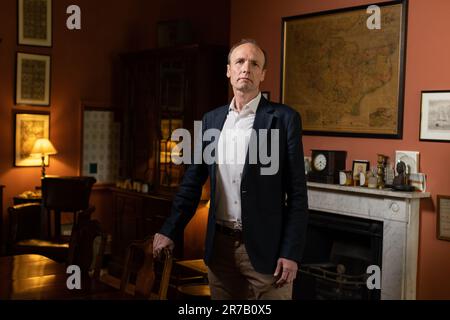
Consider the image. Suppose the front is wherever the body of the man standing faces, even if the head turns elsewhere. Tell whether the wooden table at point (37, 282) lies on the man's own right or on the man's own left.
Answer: on the man's own right

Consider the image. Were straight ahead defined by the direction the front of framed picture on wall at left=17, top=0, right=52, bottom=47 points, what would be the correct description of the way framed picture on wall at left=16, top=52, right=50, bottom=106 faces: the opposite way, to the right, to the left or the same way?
the same way

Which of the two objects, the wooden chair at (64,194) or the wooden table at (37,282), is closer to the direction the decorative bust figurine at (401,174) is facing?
the wooden table

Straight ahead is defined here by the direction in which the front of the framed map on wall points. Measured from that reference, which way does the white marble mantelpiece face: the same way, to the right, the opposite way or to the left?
the same way

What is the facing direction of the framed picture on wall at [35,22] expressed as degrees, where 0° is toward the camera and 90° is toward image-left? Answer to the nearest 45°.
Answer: approximately 315°

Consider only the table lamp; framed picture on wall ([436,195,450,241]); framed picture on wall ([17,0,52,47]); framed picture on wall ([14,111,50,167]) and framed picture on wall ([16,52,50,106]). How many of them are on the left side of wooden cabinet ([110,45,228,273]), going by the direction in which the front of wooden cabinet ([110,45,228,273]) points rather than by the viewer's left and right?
1

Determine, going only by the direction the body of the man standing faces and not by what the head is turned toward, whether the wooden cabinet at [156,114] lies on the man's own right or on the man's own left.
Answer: on the man's own right

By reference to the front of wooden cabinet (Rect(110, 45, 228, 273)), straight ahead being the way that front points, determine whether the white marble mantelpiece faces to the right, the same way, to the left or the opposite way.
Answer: the same way

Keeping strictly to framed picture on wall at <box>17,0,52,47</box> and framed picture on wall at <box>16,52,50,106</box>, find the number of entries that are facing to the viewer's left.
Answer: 0

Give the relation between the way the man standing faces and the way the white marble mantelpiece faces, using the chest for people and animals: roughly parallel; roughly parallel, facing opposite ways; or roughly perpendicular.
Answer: roughly parallel

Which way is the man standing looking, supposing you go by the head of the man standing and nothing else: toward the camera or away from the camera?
toward the camera

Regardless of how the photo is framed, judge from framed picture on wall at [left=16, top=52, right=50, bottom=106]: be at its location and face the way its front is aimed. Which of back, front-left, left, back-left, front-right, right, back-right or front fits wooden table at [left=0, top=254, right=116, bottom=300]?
front-right

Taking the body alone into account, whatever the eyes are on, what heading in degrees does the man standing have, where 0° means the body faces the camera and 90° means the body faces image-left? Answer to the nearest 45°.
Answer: approximately 45°

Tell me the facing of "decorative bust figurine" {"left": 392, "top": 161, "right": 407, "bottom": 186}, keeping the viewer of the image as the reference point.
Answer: facing the viewer and to the left of the viewer

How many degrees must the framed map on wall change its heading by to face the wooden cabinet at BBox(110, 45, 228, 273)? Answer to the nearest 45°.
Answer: approximately 90° to its right
